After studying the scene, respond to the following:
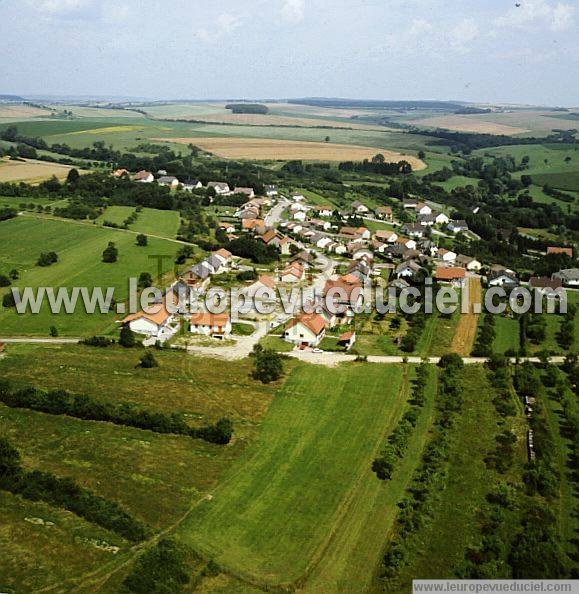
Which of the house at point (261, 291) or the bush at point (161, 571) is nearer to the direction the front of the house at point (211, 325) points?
the bush

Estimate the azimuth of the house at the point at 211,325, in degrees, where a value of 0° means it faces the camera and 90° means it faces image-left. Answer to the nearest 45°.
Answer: approximately 0°

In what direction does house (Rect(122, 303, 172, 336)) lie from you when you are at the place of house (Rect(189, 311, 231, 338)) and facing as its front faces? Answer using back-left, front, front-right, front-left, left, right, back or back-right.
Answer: right

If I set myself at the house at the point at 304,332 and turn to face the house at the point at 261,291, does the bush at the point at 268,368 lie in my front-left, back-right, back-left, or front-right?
back-left

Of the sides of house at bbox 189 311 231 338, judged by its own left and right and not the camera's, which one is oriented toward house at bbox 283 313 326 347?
left

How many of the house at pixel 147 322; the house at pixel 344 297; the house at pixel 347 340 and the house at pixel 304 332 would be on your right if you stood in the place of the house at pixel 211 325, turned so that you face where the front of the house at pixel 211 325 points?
1

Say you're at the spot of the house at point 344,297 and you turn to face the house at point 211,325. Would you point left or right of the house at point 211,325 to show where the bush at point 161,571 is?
left

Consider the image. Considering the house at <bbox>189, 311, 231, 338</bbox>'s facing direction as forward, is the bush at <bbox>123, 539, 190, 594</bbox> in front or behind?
in front

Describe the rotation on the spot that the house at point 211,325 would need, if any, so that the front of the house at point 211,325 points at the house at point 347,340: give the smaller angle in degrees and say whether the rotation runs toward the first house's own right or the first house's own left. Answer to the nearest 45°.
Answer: approximately 90° to the first house's own left

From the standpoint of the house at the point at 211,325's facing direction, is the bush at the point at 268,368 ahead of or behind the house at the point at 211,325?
ahead

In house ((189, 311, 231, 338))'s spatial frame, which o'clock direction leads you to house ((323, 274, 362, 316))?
house ((323, 274, 362, 316)) is roughly at 8 o'clock from house ((189, 311, 231, 338)).
